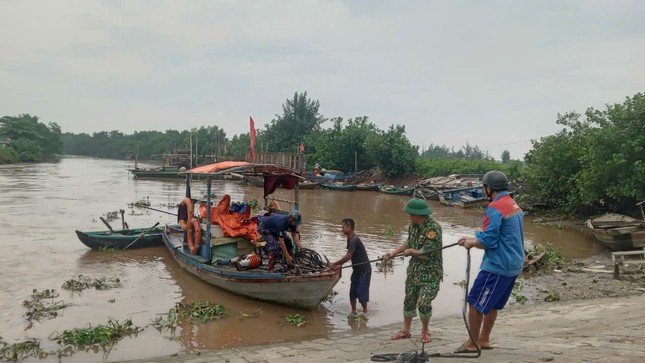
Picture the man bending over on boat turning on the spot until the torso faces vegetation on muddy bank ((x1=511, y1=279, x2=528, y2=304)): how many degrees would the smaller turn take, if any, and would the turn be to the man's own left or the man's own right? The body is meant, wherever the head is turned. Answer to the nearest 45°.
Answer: approximately 45° to the man's own left

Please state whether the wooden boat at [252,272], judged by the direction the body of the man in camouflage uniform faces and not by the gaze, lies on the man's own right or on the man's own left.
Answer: on the man's own right

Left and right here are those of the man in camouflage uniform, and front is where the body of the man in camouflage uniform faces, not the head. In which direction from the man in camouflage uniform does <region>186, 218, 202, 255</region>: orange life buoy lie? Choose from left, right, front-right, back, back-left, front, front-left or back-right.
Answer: right

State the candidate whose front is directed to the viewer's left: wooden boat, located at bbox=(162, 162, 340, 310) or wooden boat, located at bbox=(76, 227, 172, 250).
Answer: wooden boat, located at bbox=(76, 227, 172, 250)

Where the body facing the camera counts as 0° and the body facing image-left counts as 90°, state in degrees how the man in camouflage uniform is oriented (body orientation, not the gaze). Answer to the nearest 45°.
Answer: approximately 45°

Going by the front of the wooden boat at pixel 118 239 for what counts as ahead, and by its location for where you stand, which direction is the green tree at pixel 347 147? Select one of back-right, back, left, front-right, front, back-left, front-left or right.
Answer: back-right

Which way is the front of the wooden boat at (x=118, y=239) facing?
to the viewer's left

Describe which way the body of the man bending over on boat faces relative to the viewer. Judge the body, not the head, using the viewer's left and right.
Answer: facing the viewer and to the right of the viewer

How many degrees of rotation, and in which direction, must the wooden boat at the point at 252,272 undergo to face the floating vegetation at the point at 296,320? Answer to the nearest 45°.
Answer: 0° — it already faces it

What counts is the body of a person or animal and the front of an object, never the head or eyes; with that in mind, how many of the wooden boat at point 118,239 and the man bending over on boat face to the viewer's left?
1

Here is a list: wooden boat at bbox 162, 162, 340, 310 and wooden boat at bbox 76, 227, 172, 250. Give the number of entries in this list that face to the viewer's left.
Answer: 1

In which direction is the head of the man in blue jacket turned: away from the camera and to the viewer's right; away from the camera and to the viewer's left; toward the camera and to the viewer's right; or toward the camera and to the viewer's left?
away from the camera and to the viewer's left

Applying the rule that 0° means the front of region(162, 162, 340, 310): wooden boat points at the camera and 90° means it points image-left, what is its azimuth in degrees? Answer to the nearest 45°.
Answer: approximately 315°
